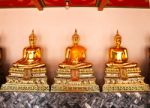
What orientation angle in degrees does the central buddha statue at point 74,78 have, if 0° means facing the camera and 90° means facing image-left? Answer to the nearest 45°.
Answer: approximately 0°

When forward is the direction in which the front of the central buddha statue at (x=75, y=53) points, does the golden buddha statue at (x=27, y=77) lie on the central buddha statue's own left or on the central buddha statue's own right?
on the central buddha statue's own right

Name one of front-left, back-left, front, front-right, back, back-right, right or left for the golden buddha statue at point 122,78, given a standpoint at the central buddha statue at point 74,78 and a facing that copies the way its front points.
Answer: left

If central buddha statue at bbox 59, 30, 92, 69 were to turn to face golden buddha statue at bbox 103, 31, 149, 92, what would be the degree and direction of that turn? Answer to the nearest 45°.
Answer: approximately 45° to its left

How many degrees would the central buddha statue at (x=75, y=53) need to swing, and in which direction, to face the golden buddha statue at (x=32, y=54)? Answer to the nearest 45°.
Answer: approximately 90° to its right
